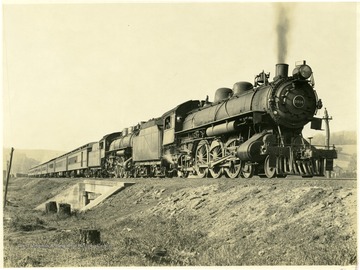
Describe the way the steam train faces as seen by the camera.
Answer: facing the viewer and to the right of the viewer
